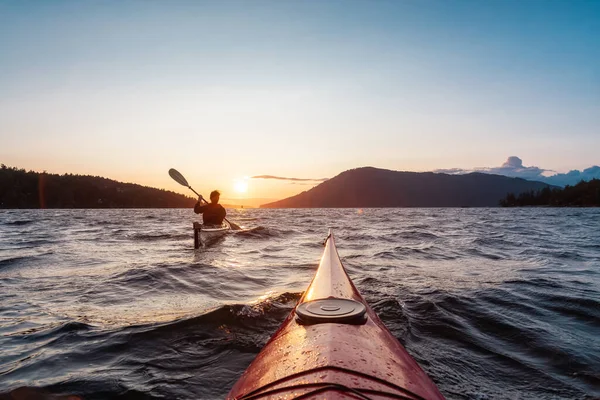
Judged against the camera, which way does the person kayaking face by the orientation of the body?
away from the camera
